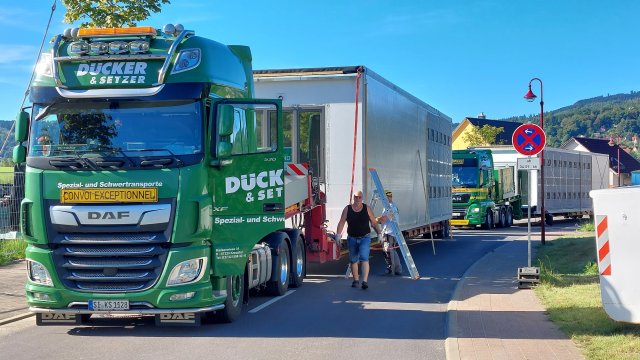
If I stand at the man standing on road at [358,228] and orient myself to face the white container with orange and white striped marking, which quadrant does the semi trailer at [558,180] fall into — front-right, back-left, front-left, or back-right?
back-left

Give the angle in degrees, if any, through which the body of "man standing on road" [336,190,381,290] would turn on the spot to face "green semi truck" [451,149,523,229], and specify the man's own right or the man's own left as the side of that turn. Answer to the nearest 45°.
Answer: approximately 180°

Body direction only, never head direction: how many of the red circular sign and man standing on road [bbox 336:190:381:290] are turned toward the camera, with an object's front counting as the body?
2
